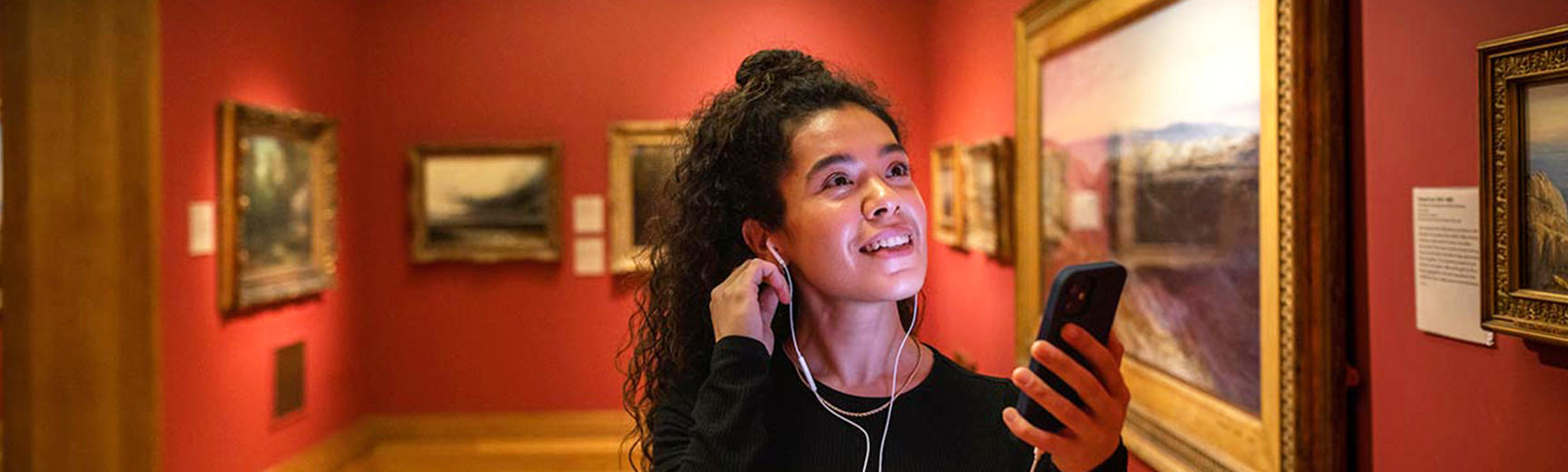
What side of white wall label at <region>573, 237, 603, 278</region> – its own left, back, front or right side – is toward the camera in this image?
front

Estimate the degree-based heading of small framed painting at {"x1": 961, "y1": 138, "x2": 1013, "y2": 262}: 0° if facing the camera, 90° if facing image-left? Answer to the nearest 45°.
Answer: approximately 45°

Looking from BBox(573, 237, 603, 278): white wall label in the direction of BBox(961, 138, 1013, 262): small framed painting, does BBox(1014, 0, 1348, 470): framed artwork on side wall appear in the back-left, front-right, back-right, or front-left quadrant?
front-right

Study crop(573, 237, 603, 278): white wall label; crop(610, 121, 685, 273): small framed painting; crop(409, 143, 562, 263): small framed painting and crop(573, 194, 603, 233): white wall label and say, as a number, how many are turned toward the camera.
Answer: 4

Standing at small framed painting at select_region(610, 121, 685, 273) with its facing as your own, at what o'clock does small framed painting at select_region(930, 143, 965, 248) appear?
small framed painting at select_region(930, 143, 965, 248) is roughly at 10 o'clock from small framed painting at select_region(610, 121, 685, 273).

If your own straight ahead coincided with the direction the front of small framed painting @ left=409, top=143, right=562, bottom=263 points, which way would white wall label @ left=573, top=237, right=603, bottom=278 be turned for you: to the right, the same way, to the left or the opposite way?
the same way

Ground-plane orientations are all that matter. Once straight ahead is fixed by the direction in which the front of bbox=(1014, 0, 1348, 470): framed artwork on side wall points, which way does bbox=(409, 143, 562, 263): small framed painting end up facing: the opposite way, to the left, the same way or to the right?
to the left

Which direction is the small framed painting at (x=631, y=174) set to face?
toward the camera

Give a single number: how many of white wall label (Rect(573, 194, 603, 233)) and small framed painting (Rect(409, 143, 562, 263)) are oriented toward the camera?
2

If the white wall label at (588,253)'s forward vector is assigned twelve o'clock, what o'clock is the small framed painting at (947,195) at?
The small framed painting is roughly at 10 o'clock from the white wall label.

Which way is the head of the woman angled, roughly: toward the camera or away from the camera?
toward the camera

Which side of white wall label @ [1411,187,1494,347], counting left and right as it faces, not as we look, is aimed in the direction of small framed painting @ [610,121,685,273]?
right

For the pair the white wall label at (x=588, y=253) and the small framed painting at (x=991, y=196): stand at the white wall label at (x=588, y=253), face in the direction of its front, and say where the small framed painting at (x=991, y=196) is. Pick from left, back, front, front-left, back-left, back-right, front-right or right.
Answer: front-left

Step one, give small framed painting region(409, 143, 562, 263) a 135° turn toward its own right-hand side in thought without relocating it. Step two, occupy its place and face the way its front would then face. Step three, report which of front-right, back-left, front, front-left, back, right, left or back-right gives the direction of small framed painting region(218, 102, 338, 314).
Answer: left

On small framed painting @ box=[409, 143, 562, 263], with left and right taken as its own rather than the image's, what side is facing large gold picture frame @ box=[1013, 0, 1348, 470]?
front

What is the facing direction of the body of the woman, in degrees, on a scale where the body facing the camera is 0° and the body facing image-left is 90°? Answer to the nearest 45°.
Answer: approximately 315°

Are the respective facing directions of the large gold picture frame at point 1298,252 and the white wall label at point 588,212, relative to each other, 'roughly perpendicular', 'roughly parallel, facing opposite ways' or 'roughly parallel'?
roughly perpendicular

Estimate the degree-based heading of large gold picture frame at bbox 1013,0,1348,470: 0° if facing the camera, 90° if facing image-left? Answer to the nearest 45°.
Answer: approximately 45°

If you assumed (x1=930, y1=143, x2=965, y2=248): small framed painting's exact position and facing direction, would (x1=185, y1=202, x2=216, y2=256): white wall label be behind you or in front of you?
in front

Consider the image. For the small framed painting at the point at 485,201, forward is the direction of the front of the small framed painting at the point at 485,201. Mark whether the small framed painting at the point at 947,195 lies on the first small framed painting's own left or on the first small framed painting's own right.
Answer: on the first small framed painting's own left
